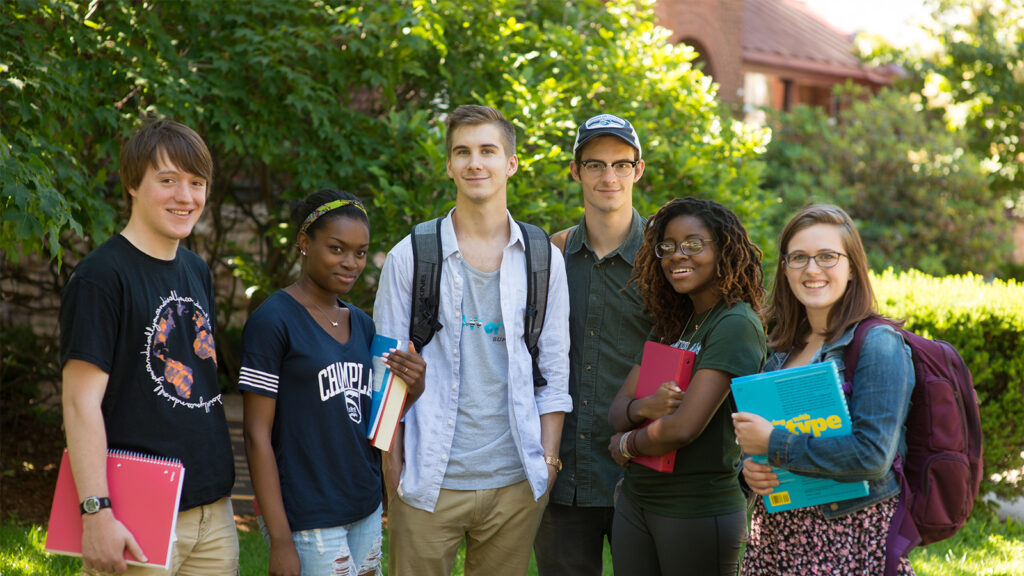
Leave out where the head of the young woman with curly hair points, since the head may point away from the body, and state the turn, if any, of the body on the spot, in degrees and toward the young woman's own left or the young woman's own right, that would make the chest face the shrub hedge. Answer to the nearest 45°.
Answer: approximately 180°

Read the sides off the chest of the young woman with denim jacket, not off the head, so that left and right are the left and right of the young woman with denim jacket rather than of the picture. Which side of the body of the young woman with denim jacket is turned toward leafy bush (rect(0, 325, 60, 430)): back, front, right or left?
right

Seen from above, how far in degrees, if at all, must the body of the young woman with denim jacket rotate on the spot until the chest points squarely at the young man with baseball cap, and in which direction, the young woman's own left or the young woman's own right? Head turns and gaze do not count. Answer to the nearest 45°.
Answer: approximately 90° to the young woman's own right

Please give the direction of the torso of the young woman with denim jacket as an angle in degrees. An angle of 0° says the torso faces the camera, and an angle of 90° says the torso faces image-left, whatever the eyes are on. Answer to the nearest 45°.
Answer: approximately 45°

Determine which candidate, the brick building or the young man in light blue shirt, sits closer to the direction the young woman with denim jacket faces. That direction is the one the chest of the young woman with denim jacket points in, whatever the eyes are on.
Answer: the young man in light blue shirt

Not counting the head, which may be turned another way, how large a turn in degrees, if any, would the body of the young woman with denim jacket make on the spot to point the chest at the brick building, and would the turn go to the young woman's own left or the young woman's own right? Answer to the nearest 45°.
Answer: approximately 135° to the young woman's own right

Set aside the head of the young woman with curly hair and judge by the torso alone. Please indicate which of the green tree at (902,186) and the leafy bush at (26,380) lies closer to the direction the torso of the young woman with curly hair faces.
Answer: the leafy bush
